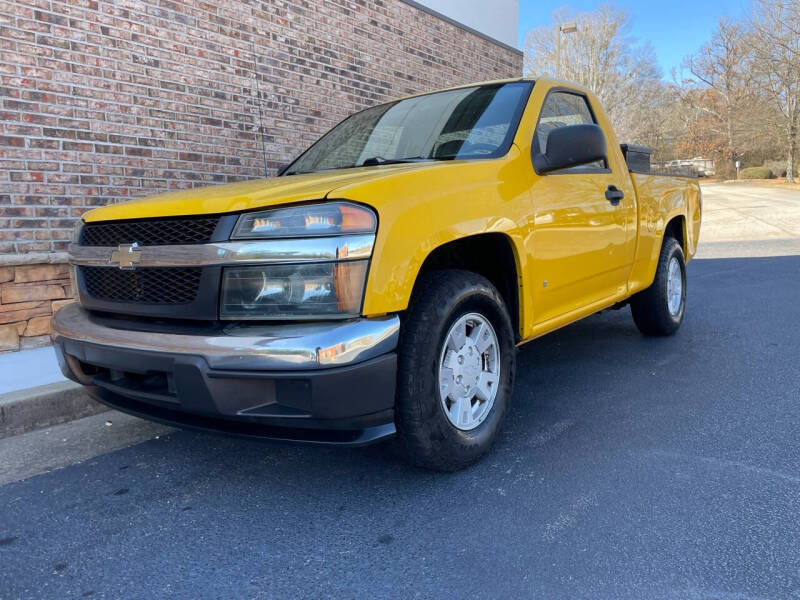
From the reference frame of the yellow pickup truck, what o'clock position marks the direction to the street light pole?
The street light pole is roughly at 5 o'clock from the yellow pickup truck.

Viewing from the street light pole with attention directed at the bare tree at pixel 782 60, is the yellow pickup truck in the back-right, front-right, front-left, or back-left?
back-right

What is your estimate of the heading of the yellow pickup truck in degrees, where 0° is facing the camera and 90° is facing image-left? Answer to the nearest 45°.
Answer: approximately 45°

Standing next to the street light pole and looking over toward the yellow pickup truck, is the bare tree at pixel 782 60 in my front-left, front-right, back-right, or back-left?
back-left

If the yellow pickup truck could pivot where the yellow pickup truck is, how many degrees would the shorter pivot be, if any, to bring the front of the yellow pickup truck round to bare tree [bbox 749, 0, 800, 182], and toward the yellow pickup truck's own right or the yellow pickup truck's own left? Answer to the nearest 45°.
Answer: approximately 180°
